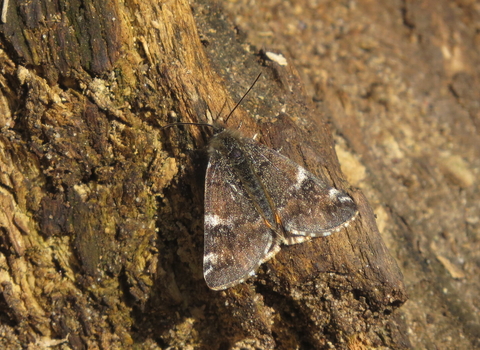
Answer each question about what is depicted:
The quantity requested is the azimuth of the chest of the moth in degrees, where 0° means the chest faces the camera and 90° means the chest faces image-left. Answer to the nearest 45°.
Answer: approximately 135°

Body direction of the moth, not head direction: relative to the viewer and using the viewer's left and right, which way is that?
facing away from the viewer and to the left of the viewer
